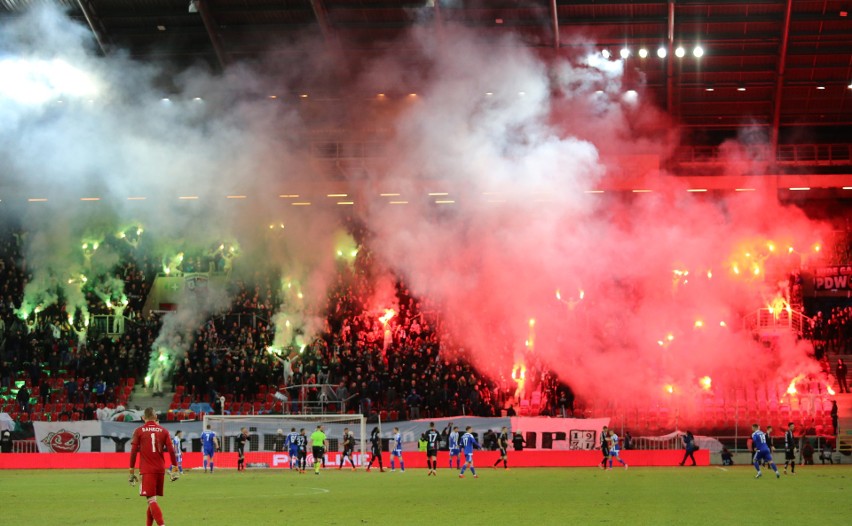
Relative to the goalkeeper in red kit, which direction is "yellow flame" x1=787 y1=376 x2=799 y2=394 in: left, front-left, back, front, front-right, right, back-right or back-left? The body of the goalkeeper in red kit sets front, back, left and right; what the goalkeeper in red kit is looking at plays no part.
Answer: front-right

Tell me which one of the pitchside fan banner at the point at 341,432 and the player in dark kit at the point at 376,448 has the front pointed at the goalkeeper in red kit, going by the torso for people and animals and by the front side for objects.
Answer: the pitchside fan banner

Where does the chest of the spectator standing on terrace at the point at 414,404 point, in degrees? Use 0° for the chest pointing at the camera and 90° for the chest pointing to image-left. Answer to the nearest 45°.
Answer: approximately 0°

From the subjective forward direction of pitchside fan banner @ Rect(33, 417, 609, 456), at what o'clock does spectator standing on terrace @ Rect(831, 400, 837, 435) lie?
The spectator standing on terrace is roughly at 9 o'clock from the pitchside fan banner.

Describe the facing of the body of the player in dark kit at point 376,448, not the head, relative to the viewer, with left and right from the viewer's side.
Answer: facing away from the viewer

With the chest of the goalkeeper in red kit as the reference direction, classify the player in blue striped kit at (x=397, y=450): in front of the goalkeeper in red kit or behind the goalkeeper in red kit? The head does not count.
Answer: in front

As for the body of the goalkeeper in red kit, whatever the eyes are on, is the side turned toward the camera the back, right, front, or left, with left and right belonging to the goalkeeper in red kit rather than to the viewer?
back
